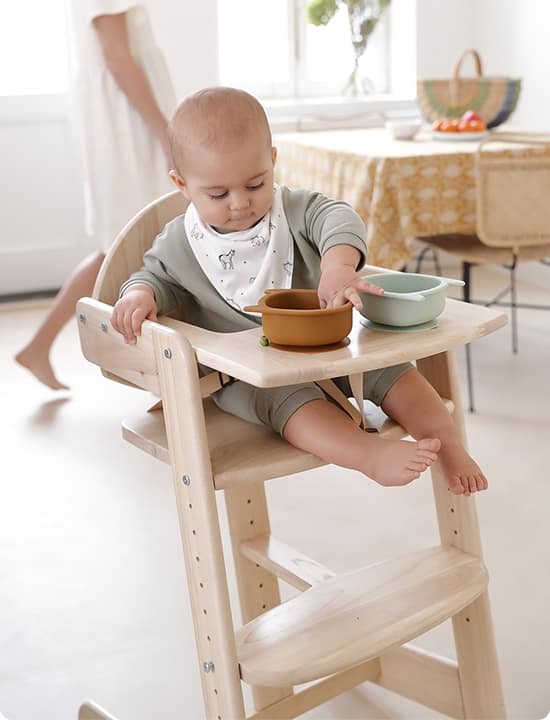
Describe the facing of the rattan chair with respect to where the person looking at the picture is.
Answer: facing away from the viewer and to the left of the viewer

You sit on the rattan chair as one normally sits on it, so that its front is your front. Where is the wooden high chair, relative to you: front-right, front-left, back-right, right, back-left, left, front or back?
back-left

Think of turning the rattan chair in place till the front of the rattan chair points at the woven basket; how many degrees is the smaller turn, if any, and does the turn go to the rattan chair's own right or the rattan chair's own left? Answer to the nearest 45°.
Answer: approximately 45° to the rattan chair's own right

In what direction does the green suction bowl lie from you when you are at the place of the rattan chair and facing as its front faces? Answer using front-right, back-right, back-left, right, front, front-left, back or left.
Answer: back-left

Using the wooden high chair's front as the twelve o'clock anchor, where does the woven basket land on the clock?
The woven basket is roughly at 8 o'clock from the wooden high chair.

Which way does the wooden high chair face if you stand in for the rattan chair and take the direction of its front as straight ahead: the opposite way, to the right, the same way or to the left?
the opposite way

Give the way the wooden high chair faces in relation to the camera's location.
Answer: facing the viewer and to the right of the viewer

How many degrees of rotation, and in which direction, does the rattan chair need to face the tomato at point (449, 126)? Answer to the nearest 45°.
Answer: approximately 45° to its right

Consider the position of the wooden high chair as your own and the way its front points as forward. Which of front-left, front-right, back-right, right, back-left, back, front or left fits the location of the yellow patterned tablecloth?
back-left

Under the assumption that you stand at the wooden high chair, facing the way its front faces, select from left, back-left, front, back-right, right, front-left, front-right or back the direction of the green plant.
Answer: back-left

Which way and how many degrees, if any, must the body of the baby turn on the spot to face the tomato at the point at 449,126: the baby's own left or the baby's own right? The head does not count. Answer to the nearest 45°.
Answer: approximately 135° to the baby's own left

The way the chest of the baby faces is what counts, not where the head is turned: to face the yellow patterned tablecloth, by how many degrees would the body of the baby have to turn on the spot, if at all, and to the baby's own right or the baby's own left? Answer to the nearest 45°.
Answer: approximately 135° to the baby's own left
